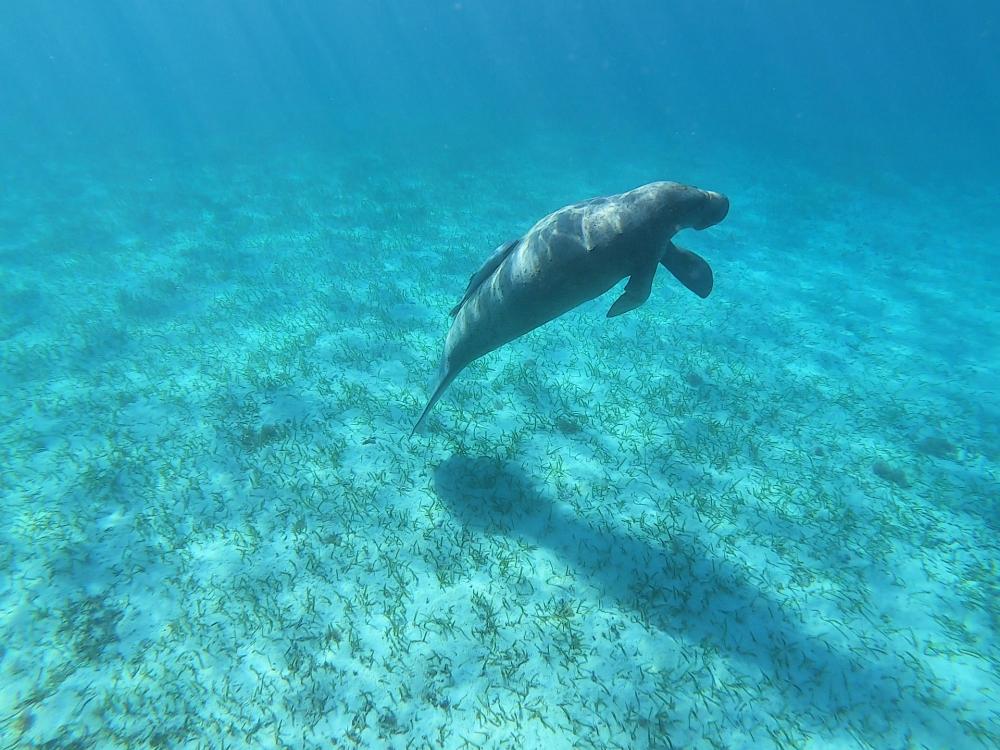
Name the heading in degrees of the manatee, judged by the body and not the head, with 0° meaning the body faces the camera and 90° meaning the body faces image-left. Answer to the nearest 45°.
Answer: approximately 270°
